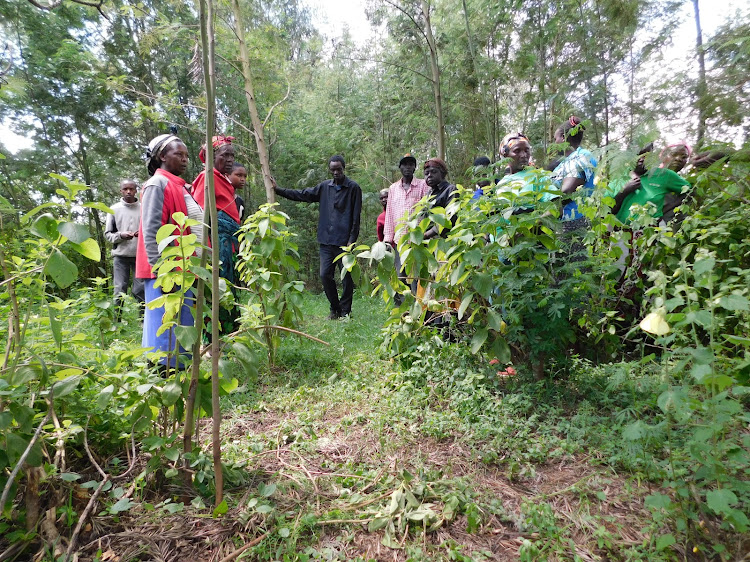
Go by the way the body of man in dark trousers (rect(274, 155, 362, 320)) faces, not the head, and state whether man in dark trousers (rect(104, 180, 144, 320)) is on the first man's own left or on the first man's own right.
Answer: on the first man's own right

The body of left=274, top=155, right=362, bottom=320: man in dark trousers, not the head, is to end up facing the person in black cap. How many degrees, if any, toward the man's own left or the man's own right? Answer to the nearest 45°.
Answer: approximately 45° to the man's own left

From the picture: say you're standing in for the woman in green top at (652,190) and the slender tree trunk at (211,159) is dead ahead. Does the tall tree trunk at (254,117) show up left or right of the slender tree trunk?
right

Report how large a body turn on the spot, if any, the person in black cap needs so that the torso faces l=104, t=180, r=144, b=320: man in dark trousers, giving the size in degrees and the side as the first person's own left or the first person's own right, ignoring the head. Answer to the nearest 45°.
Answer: approximately 90° to the first person's own right

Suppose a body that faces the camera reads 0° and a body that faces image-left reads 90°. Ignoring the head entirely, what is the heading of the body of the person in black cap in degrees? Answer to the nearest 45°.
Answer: approximately 0°

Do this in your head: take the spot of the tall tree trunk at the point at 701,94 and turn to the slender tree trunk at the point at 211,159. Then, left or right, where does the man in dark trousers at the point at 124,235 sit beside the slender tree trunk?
right
